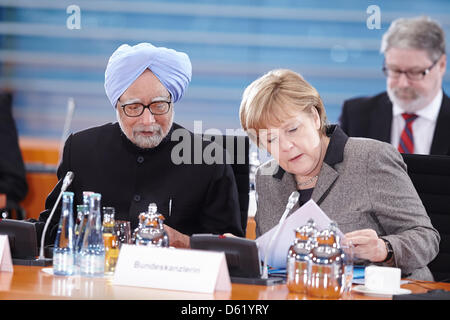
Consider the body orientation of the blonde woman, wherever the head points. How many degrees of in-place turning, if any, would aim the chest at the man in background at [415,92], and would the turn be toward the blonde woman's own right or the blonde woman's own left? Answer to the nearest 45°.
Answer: approximately 135° to the blonde woman's own right

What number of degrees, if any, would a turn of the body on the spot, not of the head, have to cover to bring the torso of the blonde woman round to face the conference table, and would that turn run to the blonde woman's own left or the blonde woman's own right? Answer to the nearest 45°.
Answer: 0° — they already face it

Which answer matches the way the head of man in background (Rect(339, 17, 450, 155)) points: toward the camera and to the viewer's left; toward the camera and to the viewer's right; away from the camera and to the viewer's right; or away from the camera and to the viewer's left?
toward the camera and to the viewer's left

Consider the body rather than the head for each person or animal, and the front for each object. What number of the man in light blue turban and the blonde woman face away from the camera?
0

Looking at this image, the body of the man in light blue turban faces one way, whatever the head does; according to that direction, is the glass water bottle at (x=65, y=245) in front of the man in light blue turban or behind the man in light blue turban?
in front

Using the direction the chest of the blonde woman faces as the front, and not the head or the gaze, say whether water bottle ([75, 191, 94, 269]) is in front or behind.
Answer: in front

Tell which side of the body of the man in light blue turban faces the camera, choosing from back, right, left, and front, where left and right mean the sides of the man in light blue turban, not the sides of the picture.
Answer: front

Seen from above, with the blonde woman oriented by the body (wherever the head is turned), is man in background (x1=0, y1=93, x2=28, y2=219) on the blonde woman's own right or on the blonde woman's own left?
on the blonde woman's own right

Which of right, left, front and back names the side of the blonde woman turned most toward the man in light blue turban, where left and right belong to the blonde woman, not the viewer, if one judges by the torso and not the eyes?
right

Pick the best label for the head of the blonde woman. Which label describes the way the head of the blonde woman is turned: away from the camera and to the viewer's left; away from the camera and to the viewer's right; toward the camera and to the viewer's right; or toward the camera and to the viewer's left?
toward the camera and to the viewer's left

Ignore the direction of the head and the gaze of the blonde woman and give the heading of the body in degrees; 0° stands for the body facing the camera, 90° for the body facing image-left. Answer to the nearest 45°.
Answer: approximately 45°
